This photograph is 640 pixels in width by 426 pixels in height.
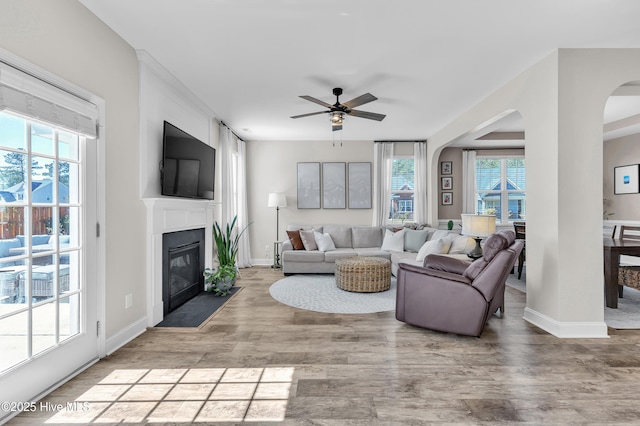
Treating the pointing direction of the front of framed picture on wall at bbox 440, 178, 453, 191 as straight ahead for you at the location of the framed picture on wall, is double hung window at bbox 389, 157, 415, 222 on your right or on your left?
on your right

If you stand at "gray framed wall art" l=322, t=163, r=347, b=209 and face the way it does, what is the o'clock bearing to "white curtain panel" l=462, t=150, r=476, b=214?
The white curtain panel is roughly at 9 o'clock from the gray framed wall art.

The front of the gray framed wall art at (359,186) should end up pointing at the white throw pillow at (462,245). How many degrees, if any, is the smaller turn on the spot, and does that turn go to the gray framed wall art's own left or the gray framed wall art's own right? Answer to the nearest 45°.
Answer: approximately 45° to the gray framed wall art's own left

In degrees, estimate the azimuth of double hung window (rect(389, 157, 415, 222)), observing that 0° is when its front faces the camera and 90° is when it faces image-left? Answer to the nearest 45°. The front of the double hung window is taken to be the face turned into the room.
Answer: approximately 0°

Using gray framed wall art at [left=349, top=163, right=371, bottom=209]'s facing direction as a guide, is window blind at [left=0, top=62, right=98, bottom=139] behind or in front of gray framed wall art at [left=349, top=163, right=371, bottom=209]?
in front

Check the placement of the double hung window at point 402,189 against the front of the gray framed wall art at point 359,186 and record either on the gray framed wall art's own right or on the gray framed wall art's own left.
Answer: on the gray framed wall art's own left
